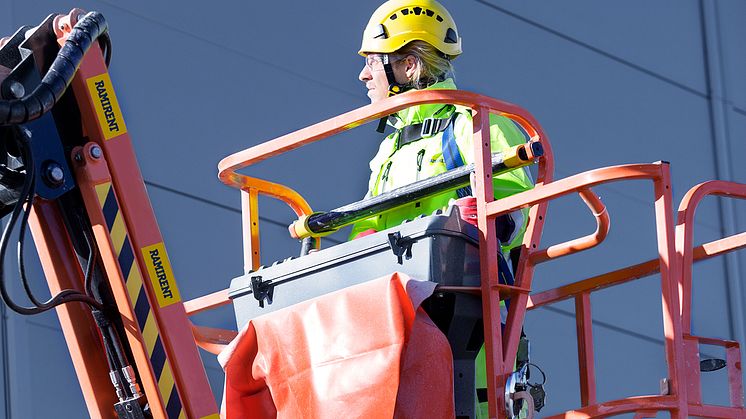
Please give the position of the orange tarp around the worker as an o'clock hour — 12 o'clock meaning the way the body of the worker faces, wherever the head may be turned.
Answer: The orange tarp is roughly at 11 o'clock from the worker.

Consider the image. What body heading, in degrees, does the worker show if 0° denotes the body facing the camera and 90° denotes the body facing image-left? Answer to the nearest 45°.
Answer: approximately 45°

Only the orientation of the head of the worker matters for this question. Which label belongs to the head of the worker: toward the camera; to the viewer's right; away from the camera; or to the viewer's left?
to the viewer's left
